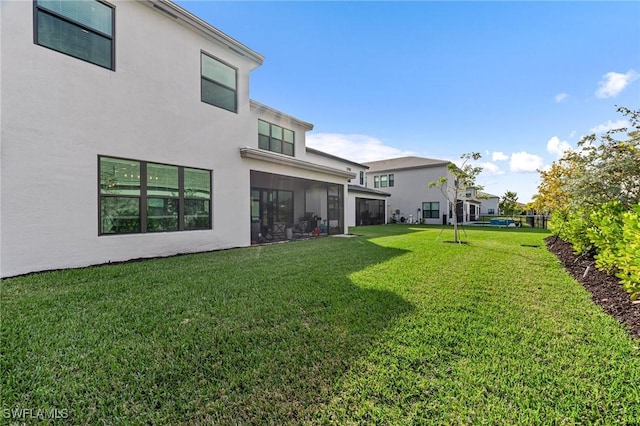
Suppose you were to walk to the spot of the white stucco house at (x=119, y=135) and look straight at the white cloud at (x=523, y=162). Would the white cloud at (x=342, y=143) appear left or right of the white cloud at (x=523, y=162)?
left

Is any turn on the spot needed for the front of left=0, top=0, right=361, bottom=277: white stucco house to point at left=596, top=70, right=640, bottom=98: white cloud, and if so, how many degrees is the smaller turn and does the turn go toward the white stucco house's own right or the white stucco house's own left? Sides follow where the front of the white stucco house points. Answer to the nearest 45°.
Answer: approximately 135° to the white stucco house's own right

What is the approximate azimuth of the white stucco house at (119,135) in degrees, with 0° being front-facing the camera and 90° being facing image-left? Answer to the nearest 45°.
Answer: approximately 135°

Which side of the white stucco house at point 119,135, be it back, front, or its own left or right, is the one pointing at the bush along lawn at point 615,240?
back

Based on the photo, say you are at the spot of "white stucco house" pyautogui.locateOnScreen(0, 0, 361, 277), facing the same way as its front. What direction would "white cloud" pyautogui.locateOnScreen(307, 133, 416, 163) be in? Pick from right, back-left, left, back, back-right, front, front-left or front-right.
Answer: right
